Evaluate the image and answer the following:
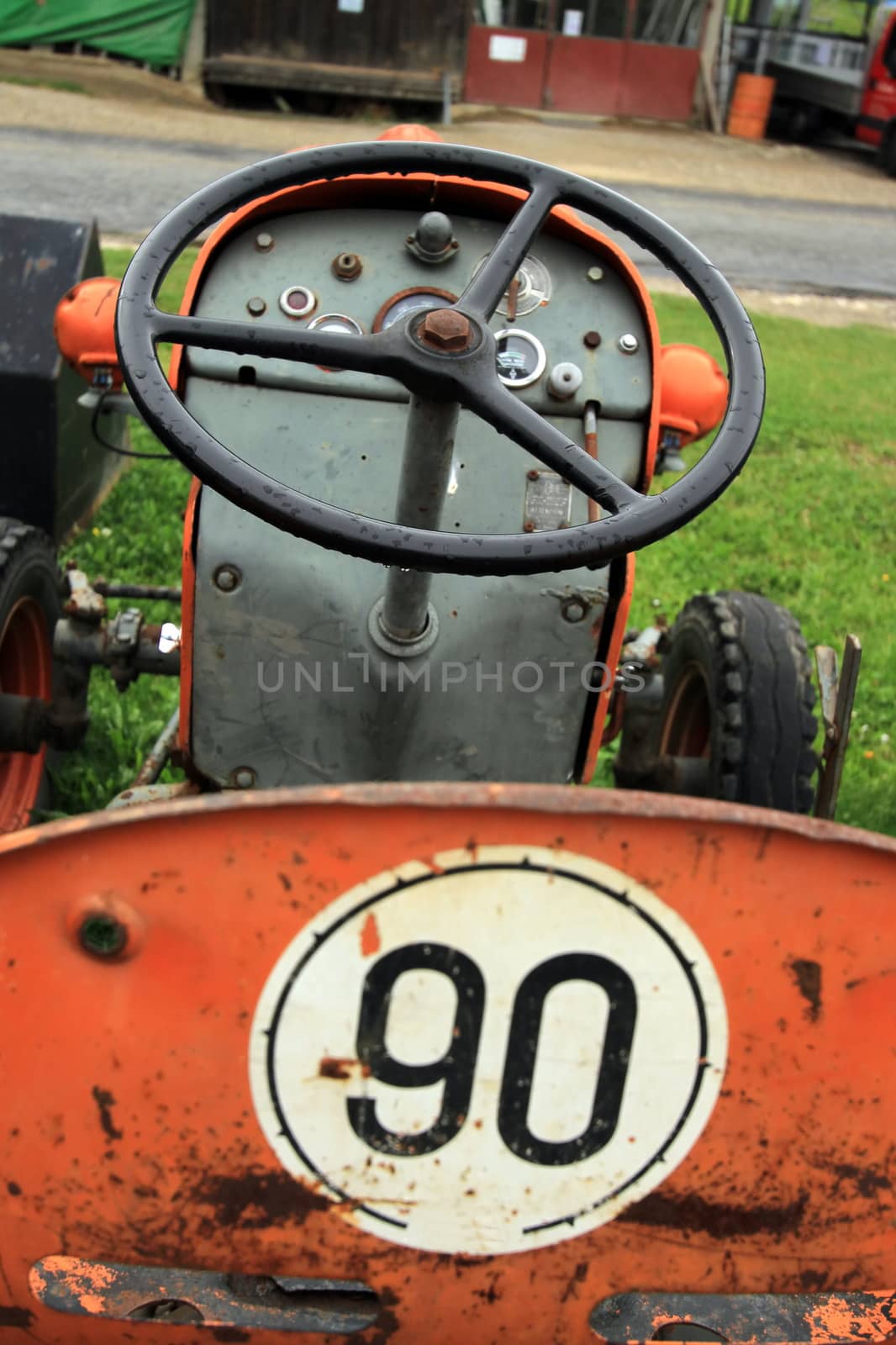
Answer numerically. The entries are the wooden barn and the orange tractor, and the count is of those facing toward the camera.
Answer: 1

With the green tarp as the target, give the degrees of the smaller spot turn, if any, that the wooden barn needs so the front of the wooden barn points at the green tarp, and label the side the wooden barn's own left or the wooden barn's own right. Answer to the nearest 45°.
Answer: approximately 90° to the wooden barn's own right

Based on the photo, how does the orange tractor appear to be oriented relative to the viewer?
away from the camera

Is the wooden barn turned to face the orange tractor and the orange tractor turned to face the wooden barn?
yes

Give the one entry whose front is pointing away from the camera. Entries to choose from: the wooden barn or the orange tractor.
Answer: the orange tractor

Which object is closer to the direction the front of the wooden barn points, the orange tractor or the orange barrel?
the orange tractor

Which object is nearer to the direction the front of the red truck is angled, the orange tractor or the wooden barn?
the orange tractor

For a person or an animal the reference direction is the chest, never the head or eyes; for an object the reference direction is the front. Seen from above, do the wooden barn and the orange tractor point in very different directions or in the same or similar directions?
very different directions
